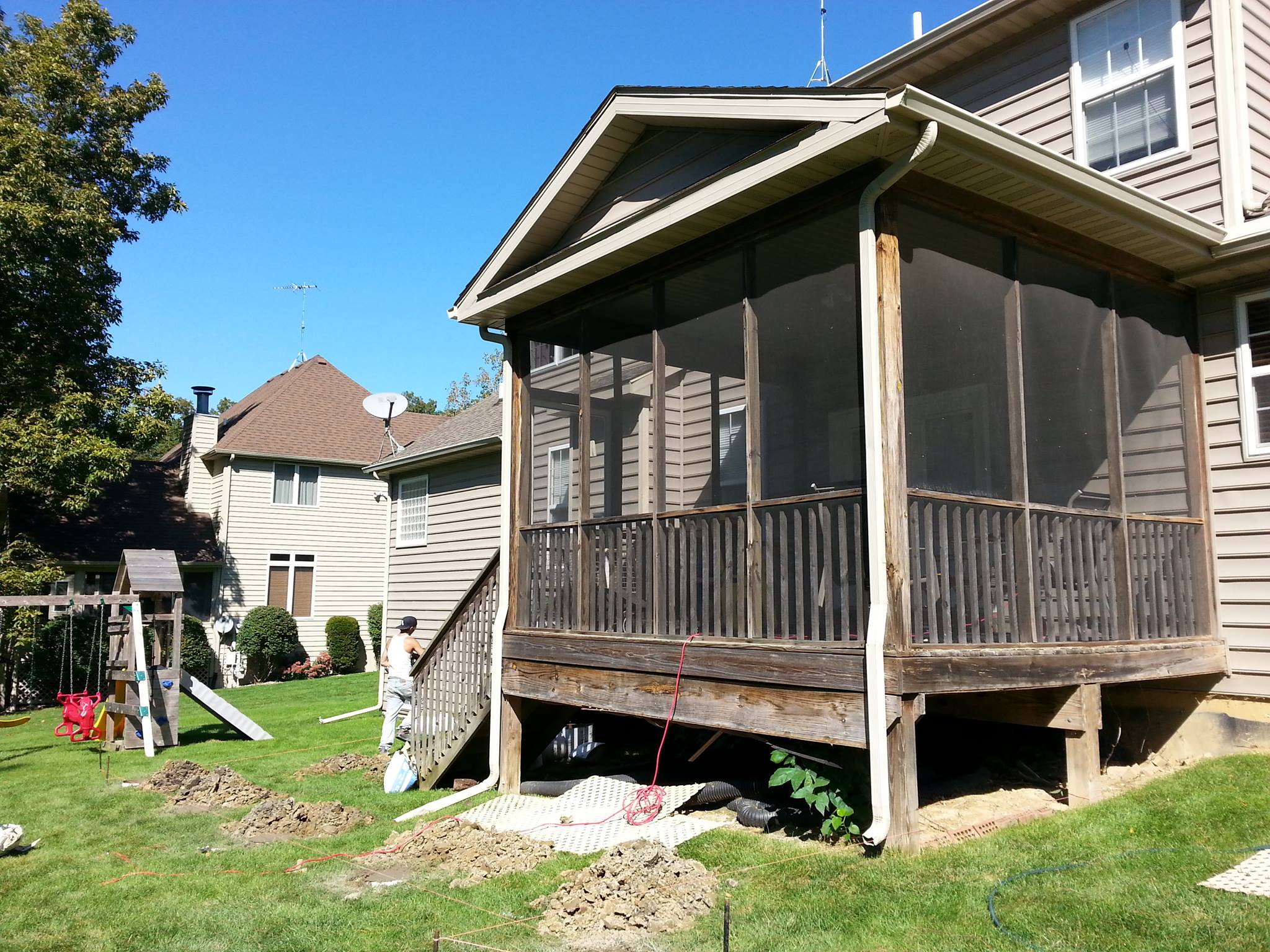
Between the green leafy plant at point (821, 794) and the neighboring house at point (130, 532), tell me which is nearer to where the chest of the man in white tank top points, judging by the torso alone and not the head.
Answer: the neighboring house

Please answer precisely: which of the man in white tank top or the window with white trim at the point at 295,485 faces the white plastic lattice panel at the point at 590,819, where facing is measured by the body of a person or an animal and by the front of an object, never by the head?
the window with white trim

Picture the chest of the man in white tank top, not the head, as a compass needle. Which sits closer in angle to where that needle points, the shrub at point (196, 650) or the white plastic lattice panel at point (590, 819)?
the shrub

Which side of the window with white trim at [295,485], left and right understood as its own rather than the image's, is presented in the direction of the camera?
front

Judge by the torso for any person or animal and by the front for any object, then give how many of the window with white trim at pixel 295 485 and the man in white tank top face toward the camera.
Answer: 1

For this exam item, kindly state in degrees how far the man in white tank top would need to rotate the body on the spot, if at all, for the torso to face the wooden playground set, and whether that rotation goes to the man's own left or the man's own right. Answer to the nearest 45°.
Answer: approximately 90° to the man's own left

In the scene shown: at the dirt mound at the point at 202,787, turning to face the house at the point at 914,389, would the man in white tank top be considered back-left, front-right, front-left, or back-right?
front-left

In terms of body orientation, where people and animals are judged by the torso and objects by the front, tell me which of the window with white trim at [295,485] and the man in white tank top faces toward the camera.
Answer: the window with white trim

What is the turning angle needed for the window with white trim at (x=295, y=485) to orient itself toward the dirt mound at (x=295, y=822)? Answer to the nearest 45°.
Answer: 0° — it already faces it

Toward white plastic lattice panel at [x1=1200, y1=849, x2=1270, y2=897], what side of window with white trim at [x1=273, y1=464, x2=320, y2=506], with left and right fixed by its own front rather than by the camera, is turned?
front

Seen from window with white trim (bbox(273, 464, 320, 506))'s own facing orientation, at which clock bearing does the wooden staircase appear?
The wooden staircase is roughly at 12 o'clock from the window with white trim.

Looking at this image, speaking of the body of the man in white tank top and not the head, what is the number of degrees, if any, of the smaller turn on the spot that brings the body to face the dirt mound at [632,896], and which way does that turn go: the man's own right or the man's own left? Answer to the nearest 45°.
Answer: approximately 135° to the man's own right

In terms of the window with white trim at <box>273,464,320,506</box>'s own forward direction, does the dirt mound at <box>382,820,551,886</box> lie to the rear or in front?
in front

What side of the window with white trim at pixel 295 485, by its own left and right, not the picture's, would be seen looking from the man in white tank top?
front

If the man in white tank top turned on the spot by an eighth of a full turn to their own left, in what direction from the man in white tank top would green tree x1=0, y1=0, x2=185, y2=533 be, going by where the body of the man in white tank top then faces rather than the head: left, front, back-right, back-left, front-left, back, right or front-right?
front-left

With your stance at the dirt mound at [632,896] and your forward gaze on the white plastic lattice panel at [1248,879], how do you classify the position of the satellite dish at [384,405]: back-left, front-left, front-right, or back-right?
back-left

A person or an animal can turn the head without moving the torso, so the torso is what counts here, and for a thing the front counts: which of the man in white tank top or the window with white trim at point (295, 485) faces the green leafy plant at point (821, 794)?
the window with white trim

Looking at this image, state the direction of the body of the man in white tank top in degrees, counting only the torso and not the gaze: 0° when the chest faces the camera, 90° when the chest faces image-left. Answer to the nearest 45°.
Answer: approximately 225°

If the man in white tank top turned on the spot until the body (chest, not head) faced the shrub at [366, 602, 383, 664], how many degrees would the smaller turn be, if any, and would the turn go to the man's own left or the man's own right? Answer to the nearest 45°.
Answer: approximately 45° to the man's own left

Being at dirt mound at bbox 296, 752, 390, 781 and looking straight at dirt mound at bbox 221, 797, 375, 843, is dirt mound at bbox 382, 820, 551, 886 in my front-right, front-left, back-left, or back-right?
front-left
